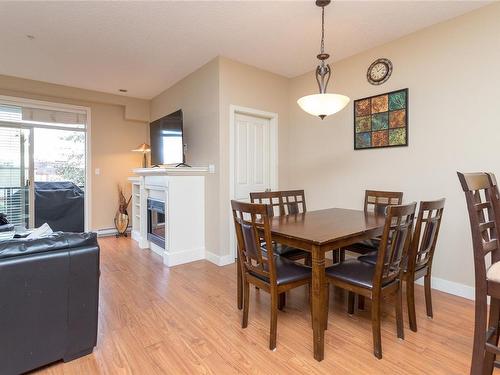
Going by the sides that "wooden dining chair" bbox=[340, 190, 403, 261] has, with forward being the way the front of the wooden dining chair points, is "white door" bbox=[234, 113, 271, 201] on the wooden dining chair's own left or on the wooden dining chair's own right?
on the wooden dining chair's own right

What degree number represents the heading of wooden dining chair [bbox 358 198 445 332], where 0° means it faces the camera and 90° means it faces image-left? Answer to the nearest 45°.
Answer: approximately 135°

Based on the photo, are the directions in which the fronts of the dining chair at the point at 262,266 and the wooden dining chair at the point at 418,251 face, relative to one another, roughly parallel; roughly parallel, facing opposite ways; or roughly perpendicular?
roughly perpendicular

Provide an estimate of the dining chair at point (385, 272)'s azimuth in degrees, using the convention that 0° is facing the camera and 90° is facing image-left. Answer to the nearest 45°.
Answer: approximately 135°

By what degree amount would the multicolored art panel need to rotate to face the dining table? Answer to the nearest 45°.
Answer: approximately 45° to its left

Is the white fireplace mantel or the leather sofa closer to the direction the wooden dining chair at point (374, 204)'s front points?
the leather sofa

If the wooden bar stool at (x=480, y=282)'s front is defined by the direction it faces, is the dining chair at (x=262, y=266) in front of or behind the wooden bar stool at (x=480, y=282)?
behind

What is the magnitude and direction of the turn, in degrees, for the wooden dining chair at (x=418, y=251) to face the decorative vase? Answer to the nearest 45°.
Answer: approximately 45° to its left

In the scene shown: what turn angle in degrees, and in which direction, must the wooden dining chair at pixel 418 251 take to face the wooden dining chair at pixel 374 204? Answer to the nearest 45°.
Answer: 0° — it already faces it

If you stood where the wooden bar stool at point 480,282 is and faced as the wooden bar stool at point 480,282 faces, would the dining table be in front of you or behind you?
behind

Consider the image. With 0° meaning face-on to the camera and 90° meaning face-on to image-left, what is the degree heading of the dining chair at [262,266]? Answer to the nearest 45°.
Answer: approximately 225°
